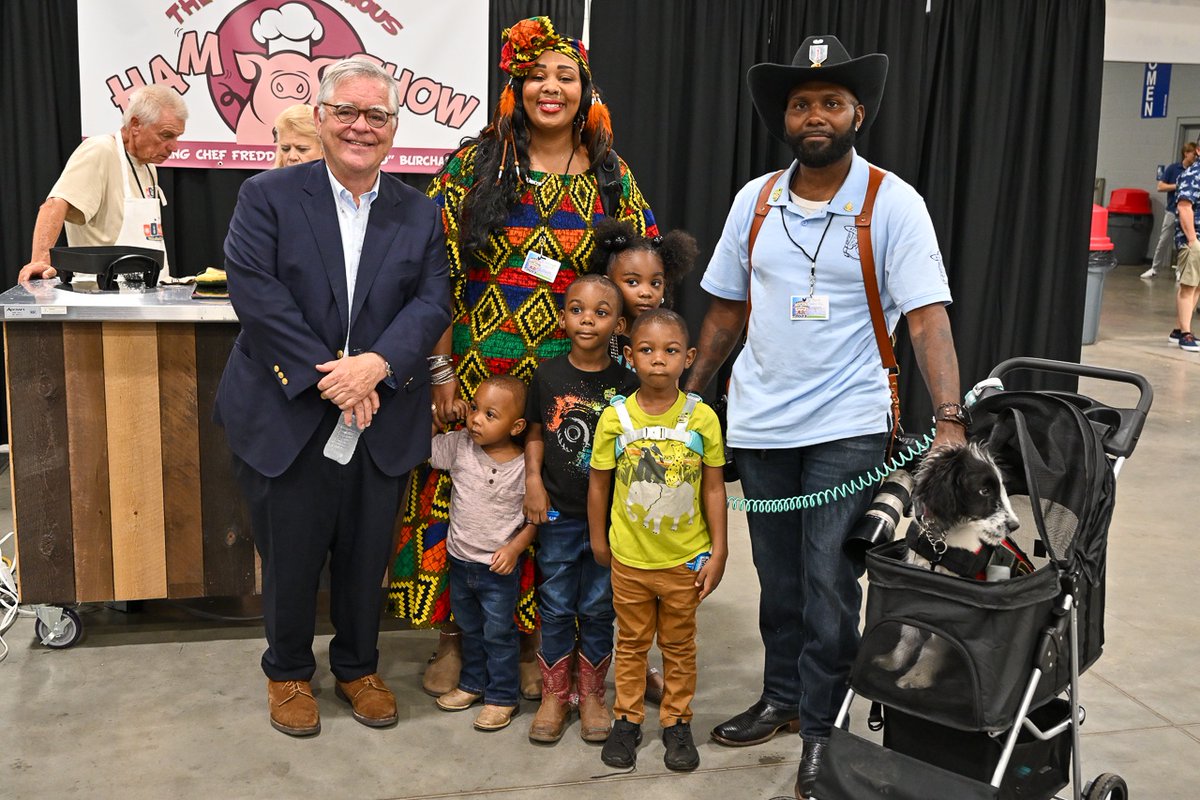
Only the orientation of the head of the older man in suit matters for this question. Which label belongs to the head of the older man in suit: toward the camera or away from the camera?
toward the camera

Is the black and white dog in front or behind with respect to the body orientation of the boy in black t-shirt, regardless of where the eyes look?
in front

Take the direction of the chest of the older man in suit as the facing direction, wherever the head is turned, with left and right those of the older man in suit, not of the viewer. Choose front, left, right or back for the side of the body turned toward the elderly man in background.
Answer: back

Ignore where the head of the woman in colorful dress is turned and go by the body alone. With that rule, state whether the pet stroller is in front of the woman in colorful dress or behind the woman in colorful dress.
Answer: in front

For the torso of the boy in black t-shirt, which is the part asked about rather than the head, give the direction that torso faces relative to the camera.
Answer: toward the camera

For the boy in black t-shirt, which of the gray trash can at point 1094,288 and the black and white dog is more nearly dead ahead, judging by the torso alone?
the black and white dog

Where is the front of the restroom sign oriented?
toward the camera

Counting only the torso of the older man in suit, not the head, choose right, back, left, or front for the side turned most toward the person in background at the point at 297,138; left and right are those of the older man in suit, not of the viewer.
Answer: back

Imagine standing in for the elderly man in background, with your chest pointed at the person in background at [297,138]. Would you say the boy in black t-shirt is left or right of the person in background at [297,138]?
right

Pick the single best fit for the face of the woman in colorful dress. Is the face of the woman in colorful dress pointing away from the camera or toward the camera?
toward the camera

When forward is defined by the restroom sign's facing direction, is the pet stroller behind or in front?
in front

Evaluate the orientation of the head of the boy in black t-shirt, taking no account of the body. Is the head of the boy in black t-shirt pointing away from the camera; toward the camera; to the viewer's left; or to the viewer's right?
toward the camera

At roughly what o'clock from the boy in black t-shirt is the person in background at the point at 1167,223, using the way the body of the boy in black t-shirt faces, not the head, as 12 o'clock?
The person in background is roughly at 7 o'clock from the boy in black t-shirt.

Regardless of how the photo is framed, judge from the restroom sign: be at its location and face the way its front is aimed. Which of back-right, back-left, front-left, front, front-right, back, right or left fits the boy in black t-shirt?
front
